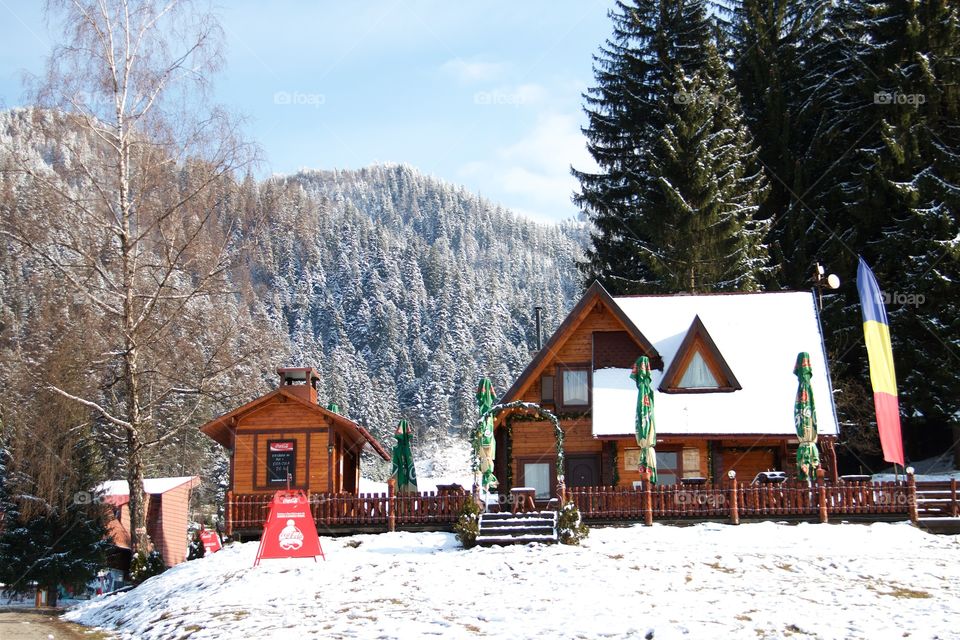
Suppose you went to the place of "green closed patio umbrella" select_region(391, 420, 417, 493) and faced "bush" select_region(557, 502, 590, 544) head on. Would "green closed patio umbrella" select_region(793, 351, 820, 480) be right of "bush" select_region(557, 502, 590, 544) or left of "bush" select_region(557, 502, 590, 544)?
left

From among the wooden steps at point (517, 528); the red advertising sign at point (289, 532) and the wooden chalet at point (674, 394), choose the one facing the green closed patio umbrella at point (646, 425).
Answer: the wooden chalet

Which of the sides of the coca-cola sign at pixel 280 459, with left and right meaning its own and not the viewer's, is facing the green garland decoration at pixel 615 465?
left

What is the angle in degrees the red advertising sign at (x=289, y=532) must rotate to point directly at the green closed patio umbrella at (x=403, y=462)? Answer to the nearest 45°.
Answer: approximately 135° to its left

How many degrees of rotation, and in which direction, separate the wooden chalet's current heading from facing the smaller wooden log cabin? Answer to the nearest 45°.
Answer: approximately 90° to its right

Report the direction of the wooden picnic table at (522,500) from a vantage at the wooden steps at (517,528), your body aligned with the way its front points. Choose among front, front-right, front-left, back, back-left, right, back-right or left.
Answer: back

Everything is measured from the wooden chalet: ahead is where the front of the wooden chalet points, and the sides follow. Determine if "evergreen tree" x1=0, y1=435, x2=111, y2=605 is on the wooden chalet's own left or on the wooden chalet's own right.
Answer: on the wooden chalet's own right

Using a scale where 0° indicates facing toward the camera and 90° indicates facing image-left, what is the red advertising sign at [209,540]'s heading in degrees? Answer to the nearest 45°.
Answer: approximately 0°

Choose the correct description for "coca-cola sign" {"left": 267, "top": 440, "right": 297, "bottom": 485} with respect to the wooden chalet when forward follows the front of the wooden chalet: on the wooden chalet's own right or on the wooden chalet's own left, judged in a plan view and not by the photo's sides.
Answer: on the wooden chalet's own right

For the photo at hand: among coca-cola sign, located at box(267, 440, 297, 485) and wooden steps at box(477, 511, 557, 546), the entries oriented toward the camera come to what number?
2
